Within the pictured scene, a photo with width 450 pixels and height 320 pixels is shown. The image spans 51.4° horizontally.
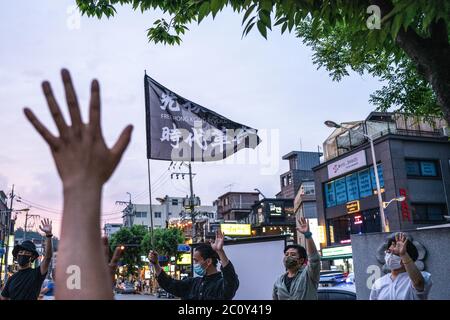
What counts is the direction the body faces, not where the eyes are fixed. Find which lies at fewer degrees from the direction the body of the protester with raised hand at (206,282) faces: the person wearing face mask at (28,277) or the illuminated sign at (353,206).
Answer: the person wearing face mask

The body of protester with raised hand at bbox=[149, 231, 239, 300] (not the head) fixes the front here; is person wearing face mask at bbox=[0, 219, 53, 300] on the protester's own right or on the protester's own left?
on the protester's own right

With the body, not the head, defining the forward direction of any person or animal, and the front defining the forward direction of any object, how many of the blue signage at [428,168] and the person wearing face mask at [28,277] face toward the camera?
2

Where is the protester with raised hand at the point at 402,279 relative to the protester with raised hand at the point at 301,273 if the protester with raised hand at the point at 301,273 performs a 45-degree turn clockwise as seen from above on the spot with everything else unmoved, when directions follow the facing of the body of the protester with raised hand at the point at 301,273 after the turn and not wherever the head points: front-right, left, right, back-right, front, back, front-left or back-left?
back-left

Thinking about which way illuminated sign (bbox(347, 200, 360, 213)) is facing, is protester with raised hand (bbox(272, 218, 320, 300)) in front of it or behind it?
in front

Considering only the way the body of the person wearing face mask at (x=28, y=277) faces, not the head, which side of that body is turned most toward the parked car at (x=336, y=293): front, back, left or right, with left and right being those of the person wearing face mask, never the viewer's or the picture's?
left

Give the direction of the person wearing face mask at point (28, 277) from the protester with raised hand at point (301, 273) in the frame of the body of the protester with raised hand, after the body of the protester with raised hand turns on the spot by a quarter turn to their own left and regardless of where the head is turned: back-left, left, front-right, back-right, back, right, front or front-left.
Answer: back-right

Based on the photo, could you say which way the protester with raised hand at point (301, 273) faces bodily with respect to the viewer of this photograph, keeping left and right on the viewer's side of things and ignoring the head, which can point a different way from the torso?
facing the viewer and to the left of the viewer

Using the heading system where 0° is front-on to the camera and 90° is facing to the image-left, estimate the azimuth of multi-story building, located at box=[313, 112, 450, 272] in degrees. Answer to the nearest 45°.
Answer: approximately 45°

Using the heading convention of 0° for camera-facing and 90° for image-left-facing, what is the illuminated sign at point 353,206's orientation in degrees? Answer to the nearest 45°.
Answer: approximately 45°

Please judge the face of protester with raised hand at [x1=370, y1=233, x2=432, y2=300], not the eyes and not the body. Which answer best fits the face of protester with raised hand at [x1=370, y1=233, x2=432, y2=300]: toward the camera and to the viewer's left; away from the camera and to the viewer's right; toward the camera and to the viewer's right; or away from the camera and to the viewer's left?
toward the camera and to the viewer's left

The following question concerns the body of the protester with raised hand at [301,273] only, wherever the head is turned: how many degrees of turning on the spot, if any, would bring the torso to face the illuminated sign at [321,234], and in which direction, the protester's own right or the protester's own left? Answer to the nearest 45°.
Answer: approximately 135° to the protester's own right

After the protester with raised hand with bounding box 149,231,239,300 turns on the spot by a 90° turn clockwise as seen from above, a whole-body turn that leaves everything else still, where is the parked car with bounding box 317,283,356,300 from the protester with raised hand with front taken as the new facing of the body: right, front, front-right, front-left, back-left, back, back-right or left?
right

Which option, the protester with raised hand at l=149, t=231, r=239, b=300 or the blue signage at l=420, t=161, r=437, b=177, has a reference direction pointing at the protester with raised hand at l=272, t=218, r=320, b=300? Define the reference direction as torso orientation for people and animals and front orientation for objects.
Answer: the blue signage
